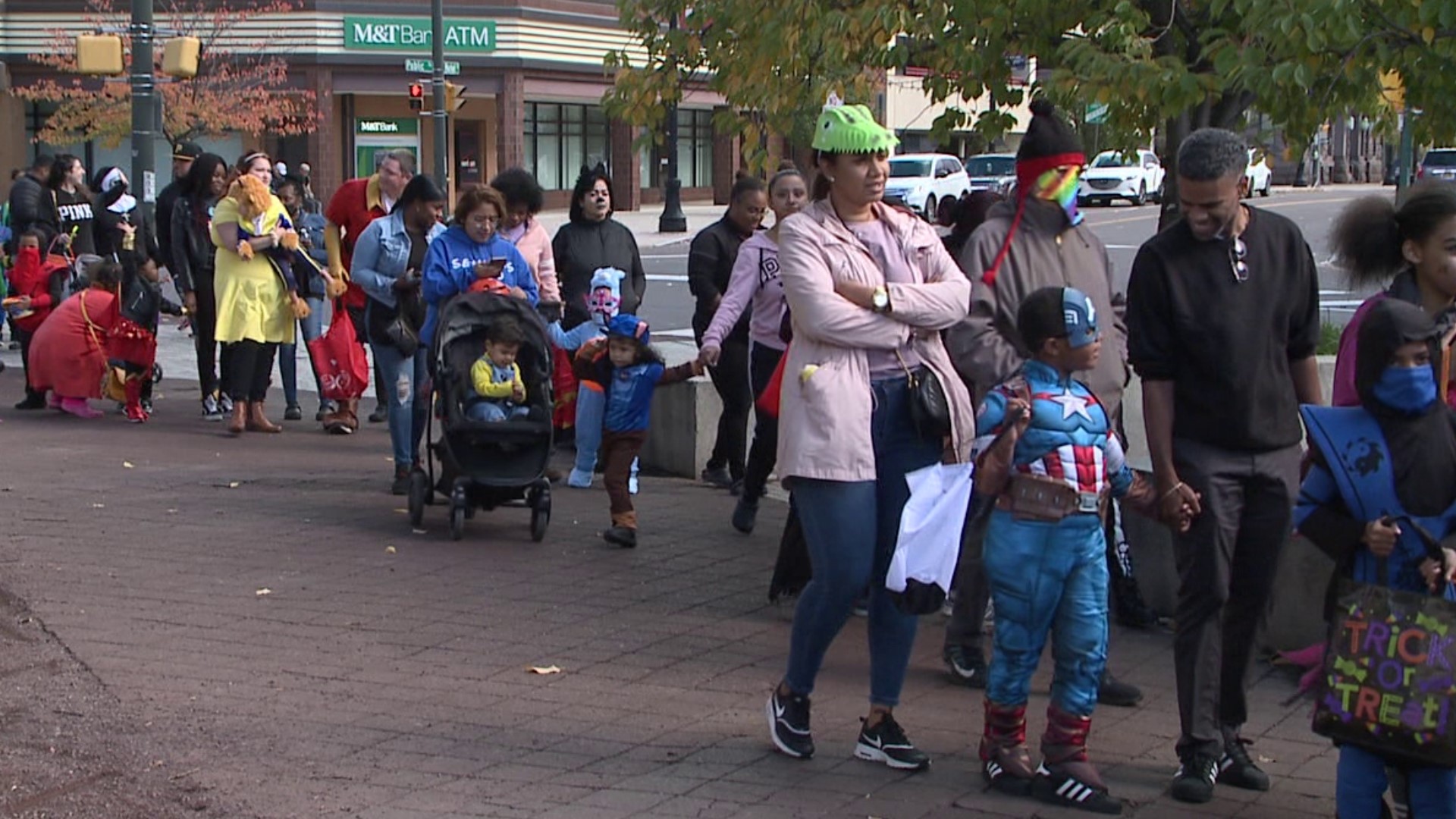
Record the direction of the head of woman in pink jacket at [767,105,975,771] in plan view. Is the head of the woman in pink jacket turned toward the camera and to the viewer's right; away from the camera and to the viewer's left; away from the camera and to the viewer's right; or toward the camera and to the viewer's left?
toward the camera and to the viewer's right

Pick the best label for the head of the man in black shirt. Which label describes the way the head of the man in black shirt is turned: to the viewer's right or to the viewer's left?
to the viewer's left

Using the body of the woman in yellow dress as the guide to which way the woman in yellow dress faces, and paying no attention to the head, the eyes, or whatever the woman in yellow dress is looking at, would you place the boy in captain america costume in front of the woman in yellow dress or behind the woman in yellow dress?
in front

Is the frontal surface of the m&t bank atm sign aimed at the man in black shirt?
yes

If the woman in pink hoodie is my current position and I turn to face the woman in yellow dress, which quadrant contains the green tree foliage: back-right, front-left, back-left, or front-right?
back-right

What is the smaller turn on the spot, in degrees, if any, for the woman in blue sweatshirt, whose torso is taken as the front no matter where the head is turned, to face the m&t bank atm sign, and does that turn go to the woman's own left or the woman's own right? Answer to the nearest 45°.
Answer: approximately 180°

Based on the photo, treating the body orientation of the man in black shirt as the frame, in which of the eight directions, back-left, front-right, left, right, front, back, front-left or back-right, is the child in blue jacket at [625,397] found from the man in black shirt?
back-right

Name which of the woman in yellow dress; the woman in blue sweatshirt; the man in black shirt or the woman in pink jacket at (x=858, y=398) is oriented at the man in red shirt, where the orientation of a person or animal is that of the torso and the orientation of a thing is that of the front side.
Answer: the woman in yellow dress

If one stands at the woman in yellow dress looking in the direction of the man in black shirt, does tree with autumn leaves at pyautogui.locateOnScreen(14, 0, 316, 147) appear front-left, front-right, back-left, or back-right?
back-left

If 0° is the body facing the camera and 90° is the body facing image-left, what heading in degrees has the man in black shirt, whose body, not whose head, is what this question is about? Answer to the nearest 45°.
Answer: approximately 0°

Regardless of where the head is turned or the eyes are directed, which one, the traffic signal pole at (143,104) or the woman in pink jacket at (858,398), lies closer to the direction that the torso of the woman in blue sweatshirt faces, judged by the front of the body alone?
the woman in pink jacket

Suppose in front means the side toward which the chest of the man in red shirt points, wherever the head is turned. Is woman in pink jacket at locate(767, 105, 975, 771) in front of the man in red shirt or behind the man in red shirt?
in front

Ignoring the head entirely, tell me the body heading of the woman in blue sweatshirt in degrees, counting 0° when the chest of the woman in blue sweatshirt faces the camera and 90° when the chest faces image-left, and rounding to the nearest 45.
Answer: approximately 0°
